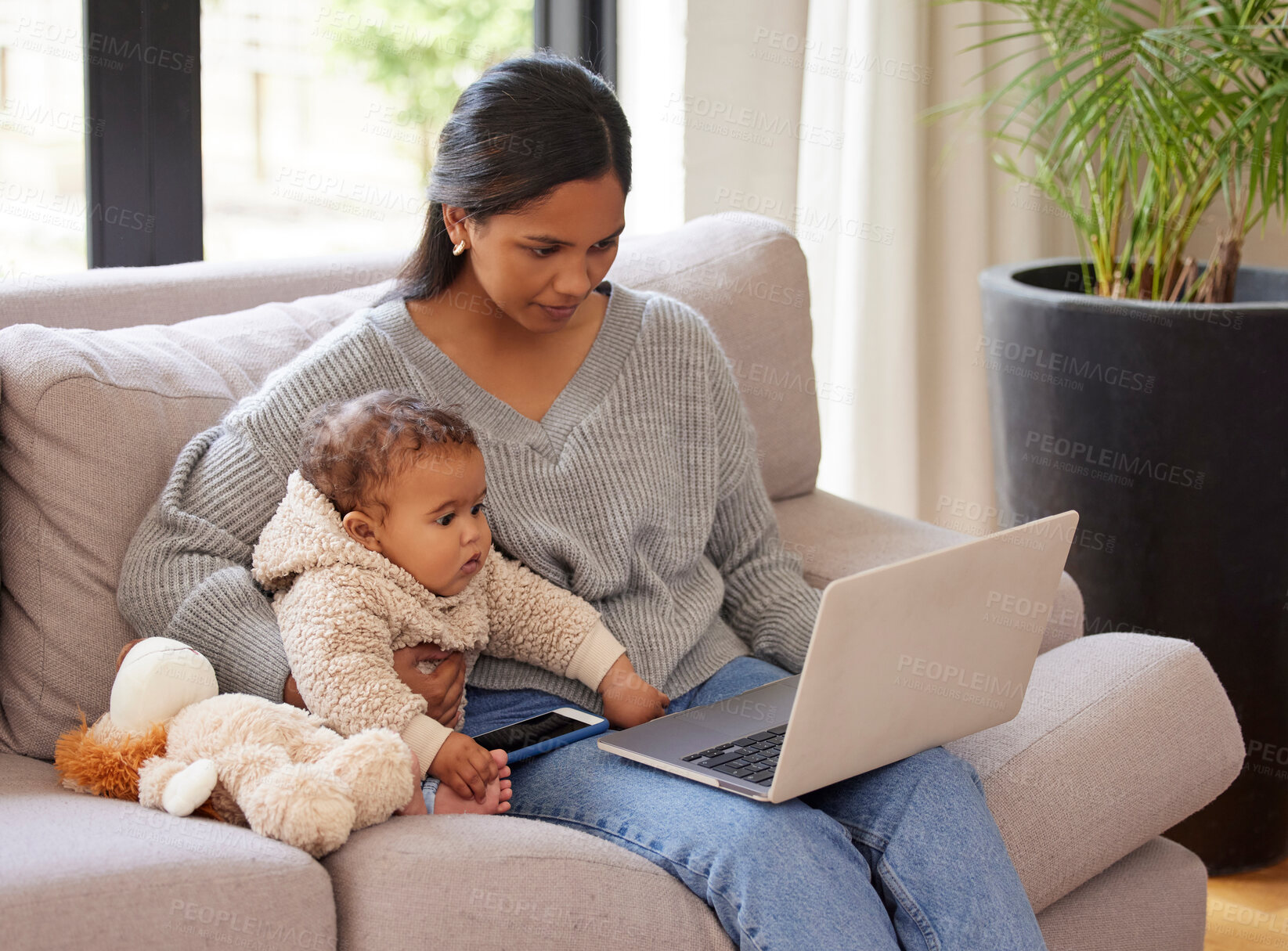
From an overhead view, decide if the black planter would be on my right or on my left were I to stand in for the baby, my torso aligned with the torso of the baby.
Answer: on my left

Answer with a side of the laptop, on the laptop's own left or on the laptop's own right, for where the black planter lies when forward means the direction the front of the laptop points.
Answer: on the laptop's own right

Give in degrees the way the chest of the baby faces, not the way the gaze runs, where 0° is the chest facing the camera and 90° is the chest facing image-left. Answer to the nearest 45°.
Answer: approximately 315°

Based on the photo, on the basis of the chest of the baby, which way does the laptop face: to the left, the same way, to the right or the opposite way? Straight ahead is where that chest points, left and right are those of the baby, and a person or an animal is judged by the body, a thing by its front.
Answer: the opposite way

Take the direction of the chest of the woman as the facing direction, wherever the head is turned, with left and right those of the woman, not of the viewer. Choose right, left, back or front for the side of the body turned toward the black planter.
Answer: left

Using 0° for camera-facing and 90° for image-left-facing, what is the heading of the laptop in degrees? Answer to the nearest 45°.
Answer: approximately 135°
